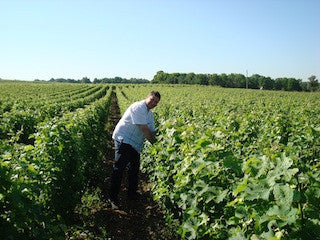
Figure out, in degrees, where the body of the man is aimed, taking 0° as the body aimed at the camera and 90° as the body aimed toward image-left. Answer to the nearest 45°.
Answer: approximately 270°
